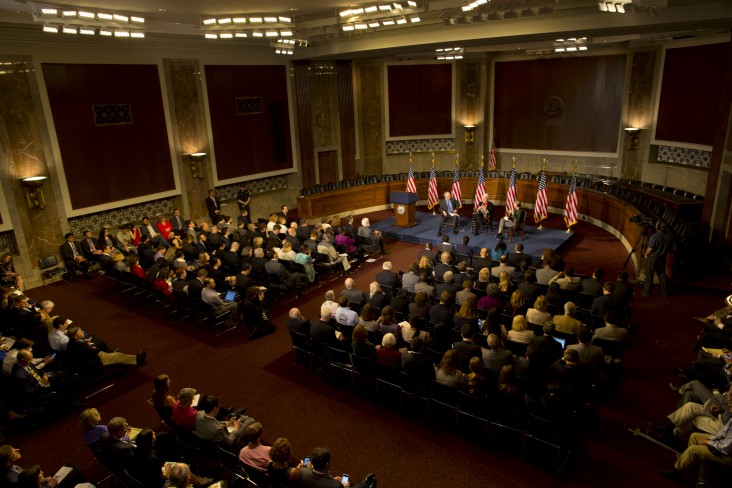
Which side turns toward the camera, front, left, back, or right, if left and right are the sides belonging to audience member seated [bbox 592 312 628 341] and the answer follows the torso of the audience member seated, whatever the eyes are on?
back

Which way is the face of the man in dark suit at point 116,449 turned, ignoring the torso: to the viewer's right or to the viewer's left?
to the viewer's right

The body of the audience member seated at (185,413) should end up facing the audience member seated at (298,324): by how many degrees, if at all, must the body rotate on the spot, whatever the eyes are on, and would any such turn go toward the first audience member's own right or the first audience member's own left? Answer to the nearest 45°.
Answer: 0° — they already face them

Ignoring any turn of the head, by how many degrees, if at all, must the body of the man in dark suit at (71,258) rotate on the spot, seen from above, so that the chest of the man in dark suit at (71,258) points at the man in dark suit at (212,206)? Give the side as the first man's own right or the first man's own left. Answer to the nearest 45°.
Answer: approximately 45° to the first man's own left

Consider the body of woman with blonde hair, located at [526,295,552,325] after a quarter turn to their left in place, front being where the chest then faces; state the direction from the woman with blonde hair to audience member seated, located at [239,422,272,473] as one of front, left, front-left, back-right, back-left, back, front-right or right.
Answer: front-left

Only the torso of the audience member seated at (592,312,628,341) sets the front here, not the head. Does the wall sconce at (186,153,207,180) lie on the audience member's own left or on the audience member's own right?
on the audience member's own left

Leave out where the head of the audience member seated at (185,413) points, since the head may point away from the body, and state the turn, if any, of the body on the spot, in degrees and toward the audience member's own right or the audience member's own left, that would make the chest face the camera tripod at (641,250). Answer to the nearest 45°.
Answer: approximately 45° to the audience member's own right

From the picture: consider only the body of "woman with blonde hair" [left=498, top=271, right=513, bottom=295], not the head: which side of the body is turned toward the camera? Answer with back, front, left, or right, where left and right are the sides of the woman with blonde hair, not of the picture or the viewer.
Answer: back

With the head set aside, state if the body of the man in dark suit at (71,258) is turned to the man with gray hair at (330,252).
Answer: yes

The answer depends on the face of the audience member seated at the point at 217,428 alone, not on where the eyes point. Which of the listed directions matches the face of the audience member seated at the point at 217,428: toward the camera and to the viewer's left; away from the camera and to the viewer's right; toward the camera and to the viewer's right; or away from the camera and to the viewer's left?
away from the camera and to the viewer's right

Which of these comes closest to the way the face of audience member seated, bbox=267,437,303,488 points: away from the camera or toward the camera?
away from the camera

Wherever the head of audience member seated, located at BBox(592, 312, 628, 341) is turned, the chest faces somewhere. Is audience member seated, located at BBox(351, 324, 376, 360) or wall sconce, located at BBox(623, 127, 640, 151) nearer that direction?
the wall sconce

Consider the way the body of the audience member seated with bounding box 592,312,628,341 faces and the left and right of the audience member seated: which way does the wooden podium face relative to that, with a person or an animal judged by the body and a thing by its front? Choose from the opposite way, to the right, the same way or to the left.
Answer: the opposite way

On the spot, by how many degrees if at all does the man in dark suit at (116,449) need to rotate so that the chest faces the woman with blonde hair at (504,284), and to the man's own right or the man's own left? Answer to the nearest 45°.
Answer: approximately 45° to the man's own right

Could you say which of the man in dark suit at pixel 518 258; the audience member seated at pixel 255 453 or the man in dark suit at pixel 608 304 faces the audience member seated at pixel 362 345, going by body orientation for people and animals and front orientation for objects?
the audience member seated at pixel 255 453
